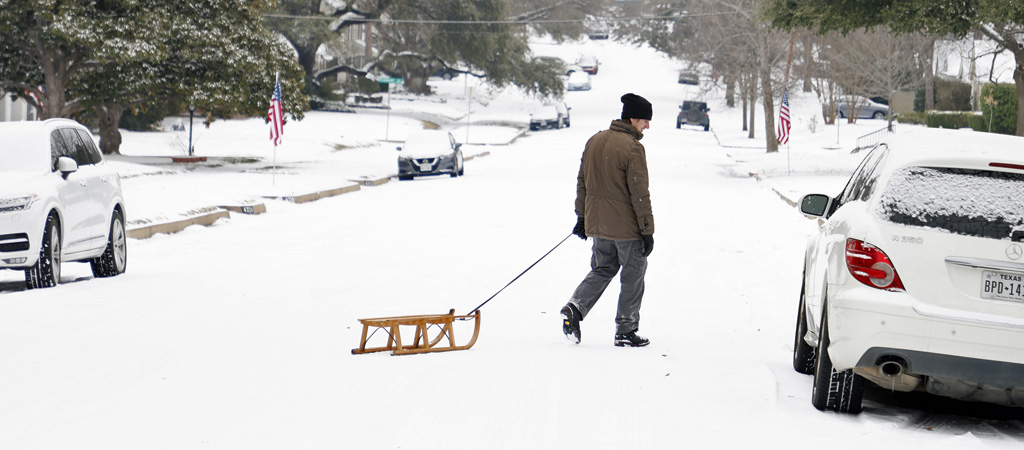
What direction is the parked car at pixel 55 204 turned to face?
toward the camera

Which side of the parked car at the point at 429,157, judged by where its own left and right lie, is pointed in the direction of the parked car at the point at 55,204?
front

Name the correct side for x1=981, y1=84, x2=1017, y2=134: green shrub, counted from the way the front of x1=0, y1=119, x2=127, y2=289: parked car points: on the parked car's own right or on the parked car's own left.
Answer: on the parked car's own left

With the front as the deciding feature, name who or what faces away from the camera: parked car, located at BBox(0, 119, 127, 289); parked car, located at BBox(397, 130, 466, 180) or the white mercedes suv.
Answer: the white mercedes suv

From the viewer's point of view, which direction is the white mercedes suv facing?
away from the camera

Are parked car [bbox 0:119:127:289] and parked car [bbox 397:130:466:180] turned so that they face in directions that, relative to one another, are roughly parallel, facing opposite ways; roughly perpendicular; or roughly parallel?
roughly parallel

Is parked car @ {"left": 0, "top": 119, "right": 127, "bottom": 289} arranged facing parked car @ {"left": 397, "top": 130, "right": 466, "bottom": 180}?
no

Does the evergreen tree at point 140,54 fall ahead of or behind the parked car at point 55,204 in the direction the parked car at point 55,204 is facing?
behind

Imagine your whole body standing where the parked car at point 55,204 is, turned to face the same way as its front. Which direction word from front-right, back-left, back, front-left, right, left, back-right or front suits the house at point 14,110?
back

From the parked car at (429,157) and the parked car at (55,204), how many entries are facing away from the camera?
0

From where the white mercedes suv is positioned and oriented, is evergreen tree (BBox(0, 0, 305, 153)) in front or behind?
in front

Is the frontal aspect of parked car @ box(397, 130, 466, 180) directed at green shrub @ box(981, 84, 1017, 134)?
no

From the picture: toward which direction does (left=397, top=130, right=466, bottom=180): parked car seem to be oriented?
toward the camera

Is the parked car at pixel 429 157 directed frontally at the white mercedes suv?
yes

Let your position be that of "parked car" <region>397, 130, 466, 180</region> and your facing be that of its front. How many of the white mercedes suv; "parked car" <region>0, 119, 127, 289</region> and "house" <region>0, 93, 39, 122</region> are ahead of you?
2

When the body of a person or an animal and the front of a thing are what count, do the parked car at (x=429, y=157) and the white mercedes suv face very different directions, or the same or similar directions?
very different directions

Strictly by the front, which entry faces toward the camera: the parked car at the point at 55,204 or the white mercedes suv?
the parked car

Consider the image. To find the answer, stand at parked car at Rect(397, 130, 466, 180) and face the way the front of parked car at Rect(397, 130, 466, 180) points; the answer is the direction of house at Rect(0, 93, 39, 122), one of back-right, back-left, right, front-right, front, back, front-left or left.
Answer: back-right

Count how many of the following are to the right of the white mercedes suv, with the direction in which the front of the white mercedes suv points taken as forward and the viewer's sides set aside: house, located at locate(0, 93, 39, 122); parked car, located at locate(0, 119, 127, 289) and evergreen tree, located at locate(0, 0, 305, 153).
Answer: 0
